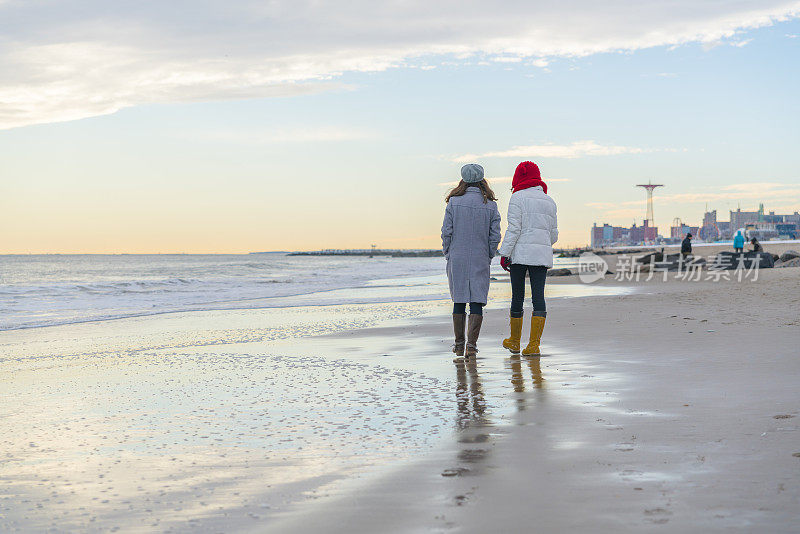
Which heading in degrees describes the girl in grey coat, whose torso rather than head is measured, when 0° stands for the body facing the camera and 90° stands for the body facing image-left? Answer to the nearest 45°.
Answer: approximately 180°

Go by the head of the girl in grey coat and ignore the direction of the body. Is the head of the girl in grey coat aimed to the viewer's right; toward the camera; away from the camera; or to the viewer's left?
away from the camera

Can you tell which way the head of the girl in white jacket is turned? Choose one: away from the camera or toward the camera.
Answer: away from the camera
